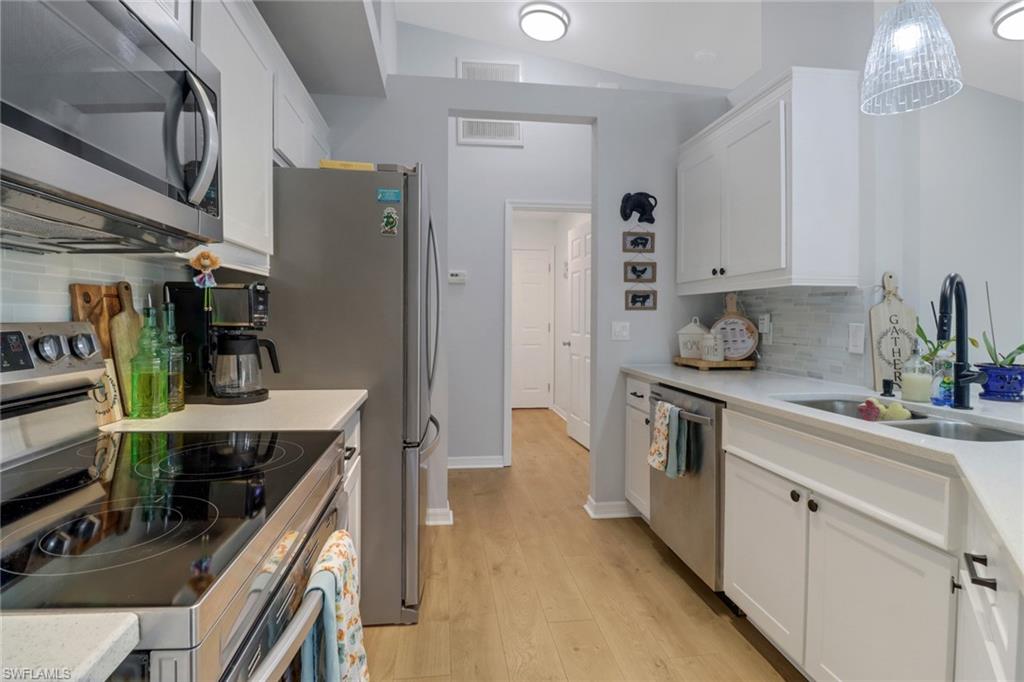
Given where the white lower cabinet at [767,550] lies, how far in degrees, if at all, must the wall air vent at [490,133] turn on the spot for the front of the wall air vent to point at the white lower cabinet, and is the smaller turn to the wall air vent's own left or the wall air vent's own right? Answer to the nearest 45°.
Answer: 0° — it already faces it

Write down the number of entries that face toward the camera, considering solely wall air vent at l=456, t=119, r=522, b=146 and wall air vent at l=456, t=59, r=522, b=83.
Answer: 2

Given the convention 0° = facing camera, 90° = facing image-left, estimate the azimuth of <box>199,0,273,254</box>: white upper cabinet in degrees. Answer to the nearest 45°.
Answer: approximately 315°

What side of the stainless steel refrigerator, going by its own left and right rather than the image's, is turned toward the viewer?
right

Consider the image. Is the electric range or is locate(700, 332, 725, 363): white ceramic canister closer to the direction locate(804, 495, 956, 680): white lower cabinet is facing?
the electric range

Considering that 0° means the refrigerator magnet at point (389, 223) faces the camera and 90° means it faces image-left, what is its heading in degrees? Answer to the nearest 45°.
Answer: approximately 0°

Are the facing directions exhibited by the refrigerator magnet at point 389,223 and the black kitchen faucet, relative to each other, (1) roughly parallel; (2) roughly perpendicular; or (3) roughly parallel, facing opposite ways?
roughly perpendicular

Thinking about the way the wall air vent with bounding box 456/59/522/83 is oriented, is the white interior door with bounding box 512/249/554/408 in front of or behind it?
behind

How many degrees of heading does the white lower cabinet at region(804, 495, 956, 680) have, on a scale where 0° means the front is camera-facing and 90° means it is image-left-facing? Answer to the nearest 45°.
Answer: approximately 45°

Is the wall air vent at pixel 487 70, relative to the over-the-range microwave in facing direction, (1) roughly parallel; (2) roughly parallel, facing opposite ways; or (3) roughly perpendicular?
roughly perpendicular

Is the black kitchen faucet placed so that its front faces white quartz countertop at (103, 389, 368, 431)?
yes
